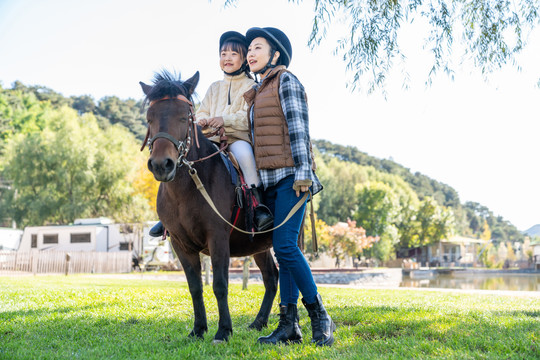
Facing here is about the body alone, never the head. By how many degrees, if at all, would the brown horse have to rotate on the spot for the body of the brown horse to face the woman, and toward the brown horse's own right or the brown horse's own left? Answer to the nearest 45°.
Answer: approximately 135° to the brown horse's own left

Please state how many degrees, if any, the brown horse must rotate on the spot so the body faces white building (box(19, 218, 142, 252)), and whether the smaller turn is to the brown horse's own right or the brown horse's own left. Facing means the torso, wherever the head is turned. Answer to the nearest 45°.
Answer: approximately 135° to the brown horse's own right

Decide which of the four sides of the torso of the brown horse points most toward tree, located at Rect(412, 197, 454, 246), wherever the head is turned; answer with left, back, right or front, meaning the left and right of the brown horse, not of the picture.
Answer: back

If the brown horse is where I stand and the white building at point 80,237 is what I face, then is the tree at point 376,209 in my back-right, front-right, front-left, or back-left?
front-right

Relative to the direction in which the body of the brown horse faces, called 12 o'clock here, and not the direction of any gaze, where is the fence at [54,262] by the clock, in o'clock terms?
The fence is roughly at 4 o'clock from the brown horse.

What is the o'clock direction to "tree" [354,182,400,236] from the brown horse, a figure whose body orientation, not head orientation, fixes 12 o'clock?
The tree is roughly at 5 o'clock from the brown horse.

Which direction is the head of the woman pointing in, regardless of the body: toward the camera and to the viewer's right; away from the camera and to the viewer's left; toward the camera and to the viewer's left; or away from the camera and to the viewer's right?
toward the camera and to the viewer's left

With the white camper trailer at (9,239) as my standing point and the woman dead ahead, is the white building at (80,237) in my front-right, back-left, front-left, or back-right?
front-left

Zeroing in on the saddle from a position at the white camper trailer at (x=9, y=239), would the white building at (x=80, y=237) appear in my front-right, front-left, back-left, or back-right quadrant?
front-left

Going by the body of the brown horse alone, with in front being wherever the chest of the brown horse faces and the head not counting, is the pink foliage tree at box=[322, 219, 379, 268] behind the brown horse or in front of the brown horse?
behind
